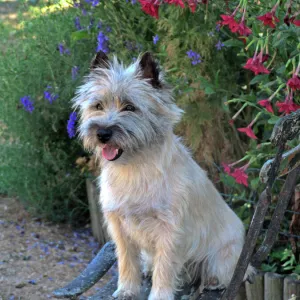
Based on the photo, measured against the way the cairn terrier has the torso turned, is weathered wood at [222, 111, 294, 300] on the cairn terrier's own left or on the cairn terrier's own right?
on the cairn terrier's own left

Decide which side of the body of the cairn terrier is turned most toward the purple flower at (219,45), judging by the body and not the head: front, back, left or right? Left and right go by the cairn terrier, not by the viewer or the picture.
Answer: back

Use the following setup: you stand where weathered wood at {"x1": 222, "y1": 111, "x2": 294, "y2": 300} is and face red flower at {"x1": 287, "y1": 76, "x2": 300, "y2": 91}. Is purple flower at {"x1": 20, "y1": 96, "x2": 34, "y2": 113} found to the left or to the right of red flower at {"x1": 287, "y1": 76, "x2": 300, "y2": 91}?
left

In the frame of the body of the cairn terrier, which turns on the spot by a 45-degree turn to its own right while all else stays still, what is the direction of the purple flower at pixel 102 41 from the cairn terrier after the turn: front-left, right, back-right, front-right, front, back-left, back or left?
right

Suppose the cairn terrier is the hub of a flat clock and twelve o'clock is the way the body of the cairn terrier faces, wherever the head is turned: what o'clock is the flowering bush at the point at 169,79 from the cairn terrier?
The flowering bush is roughly at 5 o'clock from the cairn terrier.

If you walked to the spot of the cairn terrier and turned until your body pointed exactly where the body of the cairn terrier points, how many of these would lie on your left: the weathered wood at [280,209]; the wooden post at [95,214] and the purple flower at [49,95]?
1

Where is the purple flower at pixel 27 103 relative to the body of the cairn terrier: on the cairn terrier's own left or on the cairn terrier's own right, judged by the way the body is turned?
on the cairn terrier's own right

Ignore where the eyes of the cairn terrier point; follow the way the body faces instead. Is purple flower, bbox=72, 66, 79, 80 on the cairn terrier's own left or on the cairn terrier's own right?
on the cairn terrier's own right

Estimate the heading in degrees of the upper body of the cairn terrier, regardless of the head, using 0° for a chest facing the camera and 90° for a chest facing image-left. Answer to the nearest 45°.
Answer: approximately 45°

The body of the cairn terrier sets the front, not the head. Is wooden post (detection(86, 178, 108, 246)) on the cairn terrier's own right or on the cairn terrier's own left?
on the cairn terrier's own right

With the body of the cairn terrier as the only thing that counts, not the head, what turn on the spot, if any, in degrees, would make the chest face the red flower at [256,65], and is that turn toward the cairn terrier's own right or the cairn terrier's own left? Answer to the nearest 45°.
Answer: approximately 135° to the cairn terrier's own left
